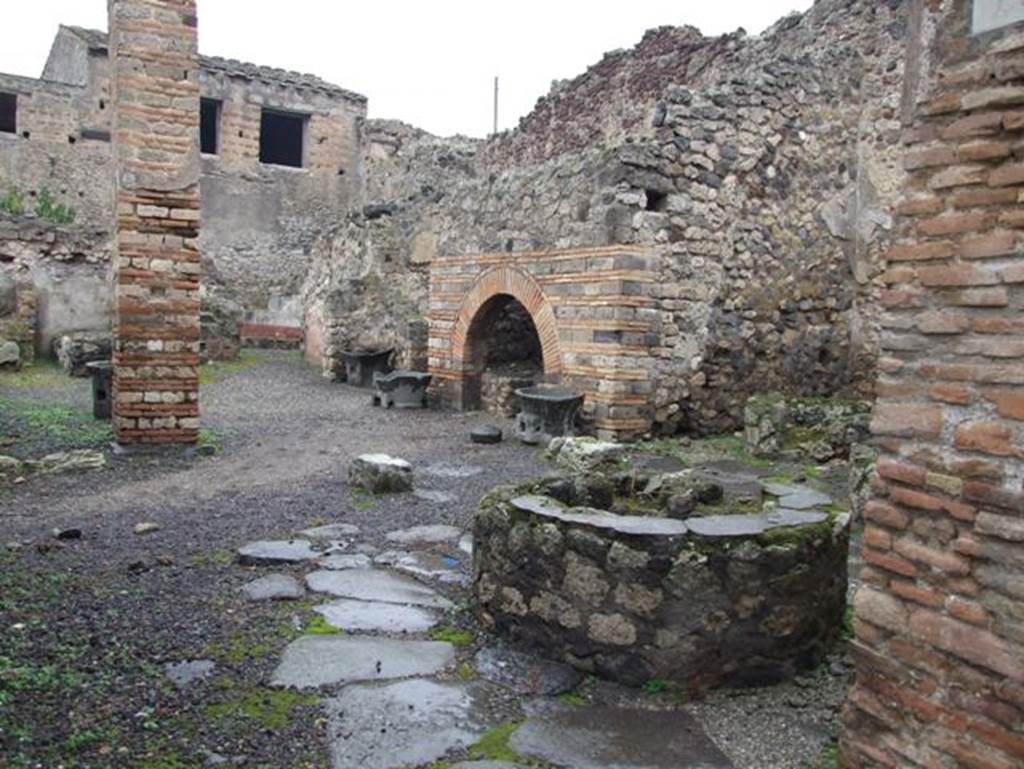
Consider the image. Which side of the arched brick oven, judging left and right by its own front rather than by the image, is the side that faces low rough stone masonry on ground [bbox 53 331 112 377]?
right

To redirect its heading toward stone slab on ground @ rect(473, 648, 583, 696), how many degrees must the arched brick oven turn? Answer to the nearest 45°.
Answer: approximately 45° to its left

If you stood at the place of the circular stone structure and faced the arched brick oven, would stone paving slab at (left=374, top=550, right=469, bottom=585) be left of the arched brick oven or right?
left

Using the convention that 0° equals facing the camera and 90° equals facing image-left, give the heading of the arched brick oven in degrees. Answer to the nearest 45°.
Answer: approximately 45°

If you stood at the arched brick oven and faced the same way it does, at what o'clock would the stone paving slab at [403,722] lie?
The stone paving slab is roughly at 11 o'clock from the arched brick oven.

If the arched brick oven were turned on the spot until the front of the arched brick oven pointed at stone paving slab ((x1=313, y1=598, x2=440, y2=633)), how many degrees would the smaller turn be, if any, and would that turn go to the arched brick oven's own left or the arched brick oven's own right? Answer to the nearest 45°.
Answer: approximately 45° to the arched brick oven's own left

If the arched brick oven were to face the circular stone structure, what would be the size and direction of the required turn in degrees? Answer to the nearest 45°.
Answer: approximately 45° to its left

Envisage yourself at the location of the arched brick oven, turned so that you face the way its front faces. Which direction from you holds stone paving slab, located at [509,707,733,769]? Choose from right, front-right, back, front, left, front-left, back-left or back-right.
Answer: front-left

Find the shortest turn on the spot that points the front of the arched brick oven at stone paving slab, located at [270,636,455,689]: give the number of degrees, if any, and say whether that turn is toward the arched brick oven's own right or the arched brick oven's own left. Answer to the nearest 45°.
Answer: approximately 45° to the arched brick oven's own left

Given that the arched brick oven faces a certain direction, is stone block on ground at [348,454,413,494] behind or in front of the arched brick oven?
in front
